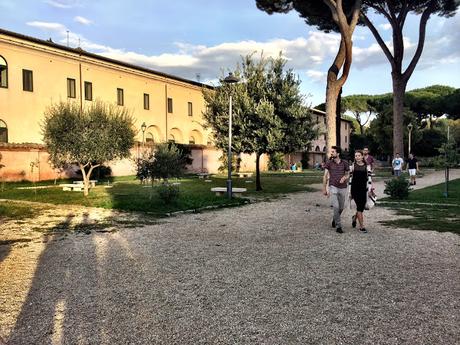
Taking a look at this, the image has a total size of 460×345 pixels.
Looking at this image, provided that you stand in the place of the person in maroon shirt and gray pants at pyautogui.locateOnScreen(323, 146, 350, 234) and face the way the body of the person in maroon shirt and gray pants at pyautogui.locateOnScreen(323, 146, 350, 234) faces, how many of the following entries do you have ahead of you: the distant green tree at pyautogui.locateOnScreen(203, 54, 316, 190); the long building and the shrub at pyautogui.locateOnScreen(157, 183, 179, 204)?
0

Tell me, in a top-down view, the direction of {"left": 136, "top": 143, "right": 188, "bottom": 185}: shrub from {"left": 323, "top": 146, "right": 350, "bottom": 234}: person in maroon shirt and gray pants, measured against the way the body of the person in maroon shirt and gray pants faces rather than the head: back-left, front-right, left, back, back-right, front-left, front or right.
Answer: back-right

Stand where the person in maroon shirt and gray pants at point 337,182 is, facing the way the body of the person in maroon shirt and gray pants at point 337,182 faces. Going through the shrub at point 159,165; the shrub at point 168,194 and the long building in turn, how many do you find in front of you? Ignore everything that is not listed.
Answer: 0

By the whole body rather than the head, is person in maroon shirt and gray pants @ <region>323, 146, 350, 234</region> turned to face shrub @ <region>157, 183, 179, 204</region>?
no

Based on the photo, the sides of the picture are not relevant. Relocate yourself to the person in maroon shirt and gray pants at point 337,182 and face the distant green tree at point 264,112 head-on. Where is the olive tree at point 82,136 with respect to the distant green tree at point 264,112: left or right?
left

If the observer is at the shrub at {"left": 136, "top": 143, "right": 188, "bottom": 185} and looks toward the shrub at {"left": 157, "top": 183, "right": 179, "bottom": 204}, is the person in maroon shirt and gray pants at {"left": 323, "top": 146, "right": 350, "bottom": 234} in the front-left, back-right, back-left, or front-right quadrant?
front-left

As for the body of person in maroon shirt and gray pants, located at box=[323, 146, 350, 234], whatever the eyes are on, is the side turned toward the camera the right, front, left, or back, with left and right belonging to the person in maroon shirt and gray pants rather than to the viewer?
front

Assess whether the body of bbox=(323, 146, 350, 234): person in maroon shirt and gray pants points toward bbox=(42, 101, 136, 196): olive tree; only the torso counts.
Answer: no

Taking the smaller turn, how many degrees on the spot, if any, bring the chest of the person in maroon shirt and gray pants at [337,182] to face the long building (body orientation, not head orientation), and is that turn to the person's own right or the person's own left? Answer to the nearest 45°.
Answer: approximately 135° to the person's own right

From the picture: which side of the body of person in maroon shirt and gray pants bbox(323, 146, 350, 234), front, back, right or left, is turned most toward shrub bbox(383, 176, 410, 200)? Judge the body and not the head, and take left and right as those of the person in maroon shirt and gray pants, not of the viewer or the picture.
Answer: back

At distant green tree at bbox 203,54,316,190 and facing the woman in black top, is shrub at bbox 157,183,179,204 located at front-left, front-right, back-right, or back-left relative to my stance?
front-right

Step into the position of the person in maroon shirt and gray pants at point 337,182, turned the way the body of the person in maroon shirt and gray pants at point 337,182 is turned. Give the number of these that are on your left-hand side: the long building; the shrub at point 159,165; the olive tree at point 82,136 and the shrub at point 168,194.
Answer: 0

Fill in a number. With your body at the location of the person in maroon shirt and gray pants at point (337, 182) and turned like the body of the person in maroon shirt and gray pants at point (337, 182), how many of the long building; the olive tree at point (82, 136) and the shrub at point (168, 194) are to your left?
0
